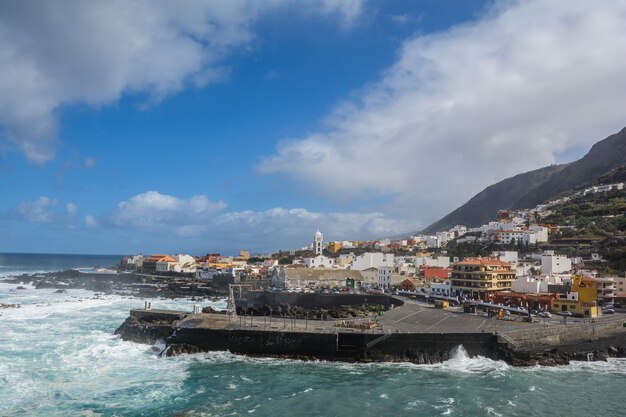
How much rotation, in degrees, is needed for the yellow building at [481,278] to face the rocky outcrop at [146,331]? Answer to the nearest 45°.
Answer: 0° — it already faces it

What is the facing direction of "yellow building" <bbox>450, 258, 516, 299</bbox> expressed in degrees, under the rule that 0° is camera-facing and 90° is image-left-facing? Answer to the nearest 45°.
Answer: approximately 45°

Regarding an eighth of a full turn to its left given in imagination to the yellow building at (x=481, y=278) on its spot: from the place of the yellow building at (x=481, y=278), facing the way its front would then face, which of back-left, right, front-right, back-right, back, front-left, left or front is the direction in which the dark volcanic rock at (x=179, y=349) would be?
front-right

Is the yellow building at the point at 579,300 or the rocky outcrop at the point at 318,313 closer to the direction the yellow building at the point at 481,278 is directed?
the rocky outcrop

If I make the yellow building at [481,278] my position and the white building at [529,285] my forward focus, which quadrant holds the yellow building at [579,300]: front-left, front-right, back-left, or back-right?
front-right

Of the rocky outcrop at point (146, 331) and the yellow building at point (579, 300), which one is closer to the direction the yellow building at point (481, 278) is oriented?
the rocky outcrop

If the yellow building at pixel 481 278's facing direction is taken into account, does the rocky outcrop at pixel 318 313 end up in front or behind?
in front

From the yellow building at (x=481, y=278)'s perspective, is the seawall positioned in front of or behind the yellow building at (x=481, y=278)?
in front

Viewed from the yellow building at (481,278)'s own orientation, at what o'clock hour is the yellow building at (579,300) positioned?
the yellow building at (579,300) is roughly at 9 o'clock from the yellow building at (481,278).
